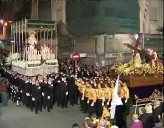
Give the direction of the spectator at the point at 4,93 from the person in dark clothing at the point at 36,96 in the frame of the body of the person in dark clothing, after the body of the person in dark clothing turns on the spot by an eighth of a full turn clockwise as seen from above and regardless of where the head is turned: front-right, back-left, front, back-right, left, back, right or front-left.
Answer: back-right

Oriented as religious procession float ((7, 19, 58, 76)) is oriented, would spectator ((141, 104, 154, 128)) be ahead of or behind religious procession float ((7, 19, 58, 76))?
ahead

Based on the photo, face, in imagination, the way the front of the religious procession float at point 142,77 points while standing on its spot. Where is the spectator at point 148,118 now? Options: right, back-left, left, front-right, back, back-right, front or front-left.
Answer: front-left

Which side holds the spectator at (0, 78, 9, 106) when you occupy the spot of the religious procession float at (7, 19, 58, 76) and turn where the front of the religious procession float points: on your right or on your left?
on your right

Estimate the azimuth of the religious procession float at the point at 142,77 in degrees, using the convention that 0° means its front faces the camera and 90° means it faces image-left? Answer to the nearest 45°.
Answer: approximately 45°

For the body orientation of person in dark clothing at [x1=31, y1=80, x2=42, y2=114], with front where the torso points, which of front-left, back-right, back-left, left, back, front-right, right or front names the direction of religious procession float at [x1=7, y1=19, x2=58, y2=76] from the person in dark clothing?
back-left

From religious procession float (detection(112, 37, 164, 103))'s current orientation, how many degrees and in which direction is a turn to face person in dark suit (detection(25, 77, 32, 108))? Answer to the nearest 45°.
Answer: approximately 45° to its right

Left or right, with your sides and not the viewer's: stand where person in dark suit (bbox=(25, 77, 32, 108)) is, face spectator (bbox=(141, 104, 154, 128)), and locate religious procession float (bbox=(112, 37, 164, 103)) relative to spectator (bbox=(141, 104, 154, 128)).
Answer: left
